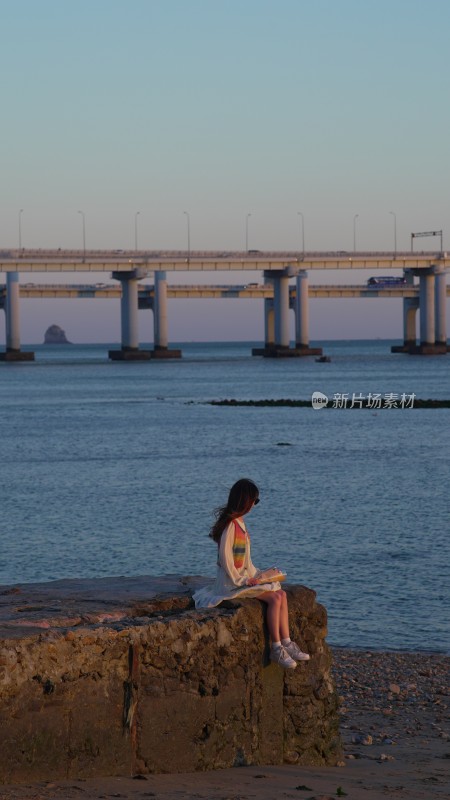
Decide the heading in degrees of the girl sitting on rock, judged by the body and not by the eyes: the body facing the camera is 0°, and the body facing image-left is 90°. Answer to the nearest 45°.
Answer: approximately 270°
